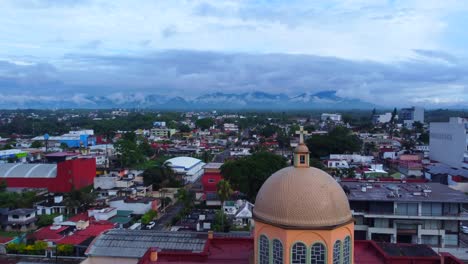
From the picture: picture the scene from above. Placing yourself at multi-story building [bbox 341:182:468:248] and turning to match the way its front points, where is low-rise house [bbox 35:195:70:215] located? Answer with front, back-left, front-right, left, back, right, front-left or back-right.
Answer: right

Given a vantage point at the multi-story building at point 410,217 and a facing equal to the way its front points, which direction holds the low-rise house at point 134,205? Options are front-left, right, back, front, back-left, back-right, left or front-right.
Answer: right

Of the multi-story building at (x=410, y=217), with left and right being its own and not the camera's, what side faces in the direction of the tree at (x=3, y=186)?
right

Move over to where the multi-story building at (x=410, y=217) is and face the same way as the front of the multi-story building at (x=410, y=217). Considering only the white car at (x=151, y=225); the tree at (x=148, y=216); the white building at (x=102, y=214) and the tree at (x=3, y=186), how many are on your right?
4

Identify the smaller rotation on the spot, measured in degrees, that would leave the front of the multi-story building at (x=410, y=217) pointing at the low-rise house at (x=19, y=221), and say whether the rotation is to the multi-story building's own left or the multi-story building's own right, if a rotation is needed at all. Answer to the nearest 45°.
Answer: approximately 90° to the multi-story building's own right

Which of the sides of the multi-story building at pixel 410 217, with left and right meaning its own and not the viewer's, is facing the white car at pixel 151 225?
right

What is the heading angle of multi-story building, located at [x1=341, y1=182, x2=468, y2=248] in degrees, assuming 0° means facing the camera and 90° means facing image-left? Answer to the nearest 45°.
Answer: approximately 0°

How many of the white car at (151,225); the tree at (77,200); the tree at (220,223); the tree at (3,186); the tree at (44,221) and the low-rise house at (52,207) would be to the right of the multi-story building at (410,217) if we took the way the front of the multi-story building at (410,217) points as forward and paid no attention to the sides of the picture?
6

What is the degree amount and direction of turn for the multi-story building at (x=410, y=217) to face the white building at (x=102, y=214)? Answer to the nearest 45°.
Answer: approximately 90° to its right

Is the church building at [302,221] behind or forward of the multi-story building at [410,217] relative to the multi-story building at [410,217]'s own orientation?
forward

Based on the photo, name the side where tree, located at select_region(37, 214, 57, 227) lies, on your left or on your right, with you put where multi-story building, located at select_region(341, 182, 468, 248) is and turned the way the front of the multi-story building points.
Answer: on your right

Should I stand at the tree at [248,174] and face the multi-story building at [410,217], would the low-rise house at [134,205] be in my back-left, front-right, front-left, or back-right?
back-right

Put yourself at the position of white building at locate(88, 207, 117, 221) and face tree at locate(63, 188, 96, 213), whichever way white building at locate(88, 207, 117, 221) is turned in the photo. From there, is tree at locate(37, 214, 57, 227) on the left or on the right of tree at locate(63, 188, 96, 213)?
left

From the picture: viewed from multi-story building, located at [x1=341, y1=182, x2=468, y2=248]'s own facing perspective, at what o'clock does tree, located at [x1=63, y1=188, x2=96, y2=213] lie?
The tree is roughly at 3 o'clock from the multi-story building.
